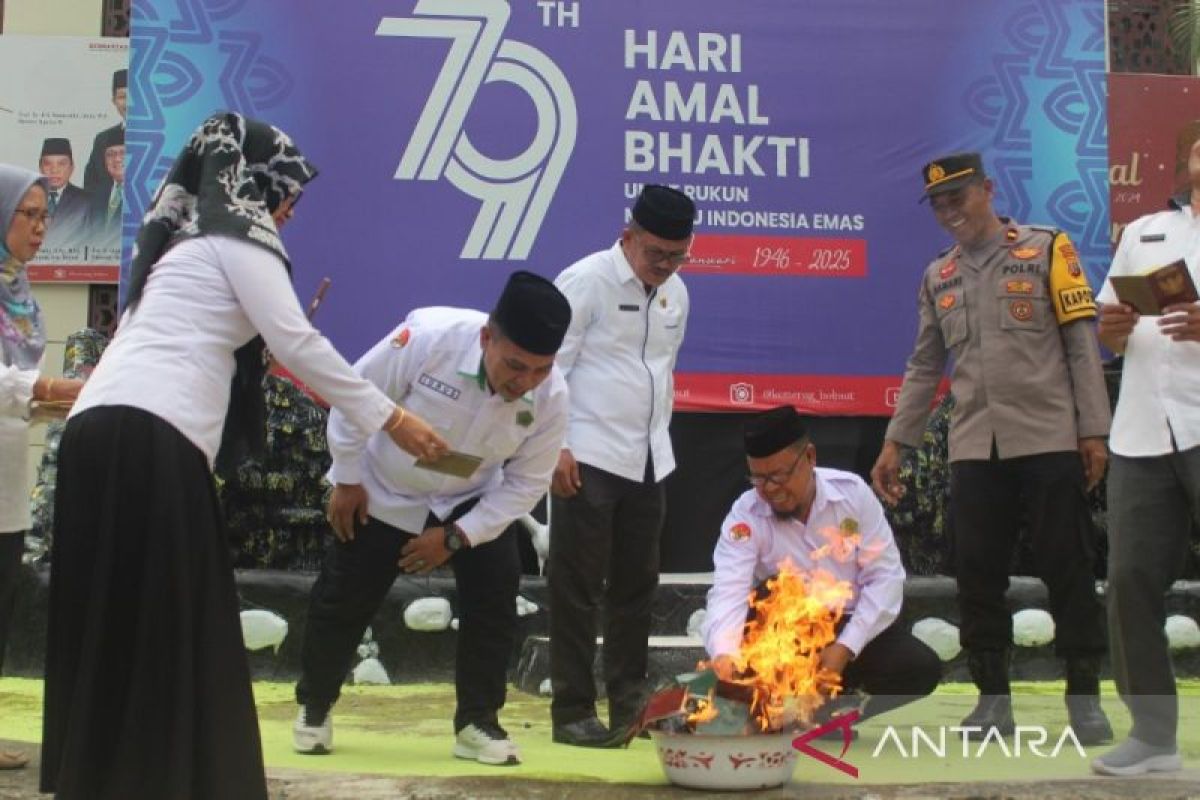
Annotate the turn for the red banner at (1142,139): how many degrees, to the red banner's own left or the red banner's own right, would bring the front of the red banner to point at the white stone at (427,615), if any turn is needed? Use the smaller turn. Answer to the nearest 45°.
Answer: approximately 45° to the red banner's own right

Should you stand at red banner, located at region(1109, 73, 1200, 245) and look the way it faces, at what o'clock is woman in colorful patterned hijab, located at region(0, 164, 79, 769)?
The woman in colorful patterned hijab is roughly at 1 o'clock from the red banner.

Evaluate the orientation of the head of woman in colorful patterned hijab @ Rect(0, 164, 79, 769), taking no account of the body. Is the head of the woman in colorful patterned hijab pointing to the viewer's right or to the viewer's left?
to the viewer's right

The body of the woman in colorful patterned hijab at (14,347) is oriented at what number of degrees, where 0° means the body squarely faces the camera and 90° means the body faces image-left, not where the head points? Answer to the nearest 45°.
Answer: approximately 270°

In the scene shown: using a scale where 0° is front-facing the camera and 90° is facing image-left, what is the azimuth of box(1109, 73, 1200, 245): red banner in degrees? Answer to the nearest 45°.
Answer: approximately 0°
